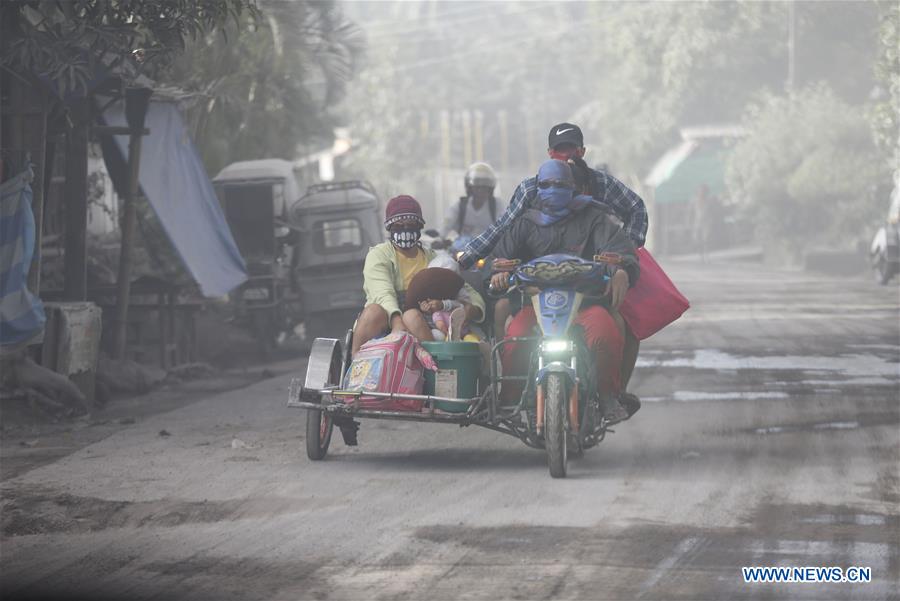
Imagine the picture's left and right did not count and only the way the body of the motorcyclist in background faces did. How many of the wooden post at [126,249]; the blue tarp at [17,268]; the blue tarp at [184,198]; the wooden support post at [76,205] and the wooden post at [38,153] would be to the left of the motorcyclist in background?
0

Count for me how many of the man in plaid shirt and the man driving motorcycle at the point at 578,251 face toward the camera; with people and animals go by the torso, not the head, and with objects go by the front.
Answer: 2

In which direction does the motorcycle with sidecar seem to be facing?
toward the camera

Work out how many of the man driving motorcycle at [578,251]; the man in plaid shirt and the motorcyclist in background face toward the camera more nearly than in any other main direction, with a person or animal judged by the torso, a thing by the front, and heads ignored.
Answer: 3

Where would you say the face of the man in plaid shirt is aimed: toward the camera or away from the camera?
toward the camera

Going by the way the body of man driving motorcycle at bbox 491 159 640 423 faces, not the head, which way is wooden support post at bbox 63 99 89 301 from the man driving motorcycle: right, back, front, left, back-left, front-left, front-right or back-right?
back-right

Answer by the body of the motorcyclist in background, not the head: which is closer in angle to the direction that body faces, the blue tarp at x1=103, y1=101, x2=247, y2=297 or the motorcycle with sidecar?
the motorcycle with sidecar

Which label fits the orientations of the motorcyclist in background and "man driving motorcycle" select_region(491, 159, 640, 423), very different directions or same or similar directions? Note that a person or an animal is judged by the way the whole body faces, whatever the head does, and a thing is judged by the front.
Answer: same or similar directions

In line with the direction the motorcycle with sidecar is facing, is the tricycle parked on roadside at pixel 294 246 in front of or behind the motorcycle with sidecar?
behind

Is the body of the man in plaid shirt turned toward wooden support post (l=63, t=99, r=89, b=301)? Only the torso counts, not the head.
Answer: no
